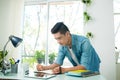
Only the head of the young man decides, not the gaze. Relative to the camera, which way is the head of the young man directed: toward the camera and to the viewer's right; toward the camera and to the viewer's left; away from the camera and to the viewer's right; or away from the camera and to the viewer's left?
toward the camera and to the viewer's left

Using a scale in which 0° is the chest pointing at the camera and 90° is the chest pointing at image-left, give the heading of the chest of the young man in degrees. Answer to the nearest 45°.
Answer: approximately 45°

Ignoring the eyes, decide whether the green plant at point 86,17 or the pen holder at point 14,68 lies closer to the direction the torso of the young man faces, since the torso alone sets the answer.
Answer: the pen holder

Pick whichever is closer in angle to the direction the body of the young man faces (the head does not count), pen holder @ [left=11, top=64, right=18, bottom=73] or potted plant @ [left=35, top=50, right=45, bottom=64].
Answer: the pen holder

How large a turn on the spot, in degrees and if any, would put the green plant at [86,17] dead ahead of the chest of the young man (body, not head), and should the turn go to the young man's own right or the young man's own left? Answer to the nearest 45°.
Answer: approximately 135° to the young man's own right

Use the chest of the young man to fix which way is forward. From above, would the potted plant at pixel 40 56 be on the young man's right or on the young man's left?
on the young man's right

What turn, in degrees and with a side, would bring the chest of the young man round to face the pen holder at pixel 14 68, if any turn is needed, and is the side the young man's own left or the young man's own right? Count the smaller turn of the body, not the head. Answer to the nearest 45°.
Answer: approximately 45° to the young man's own right
